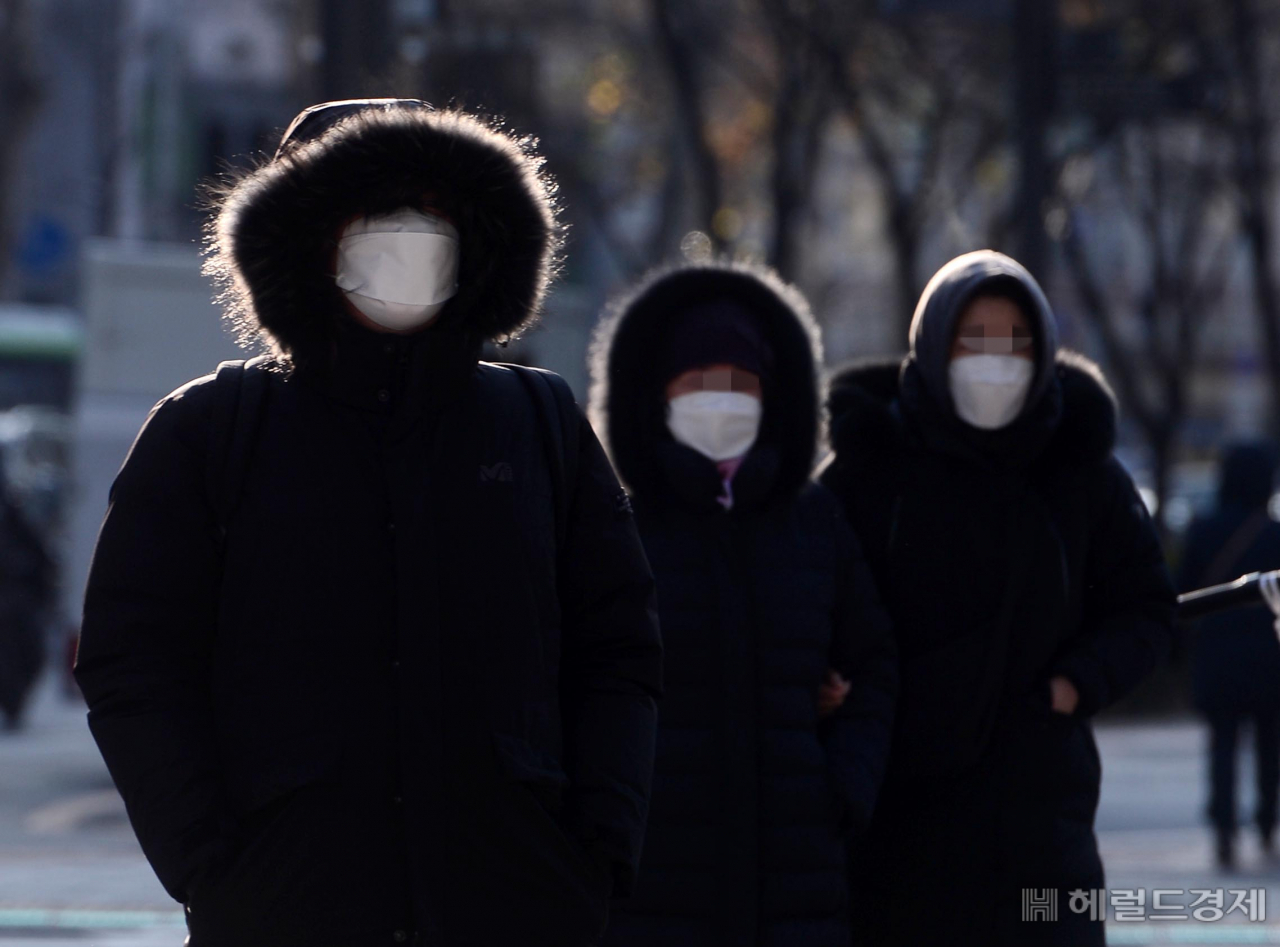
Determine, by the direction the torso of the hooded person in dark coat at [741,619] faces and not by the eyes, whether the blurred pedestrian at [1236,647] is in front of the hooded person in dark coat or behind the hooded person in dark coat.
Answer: behind

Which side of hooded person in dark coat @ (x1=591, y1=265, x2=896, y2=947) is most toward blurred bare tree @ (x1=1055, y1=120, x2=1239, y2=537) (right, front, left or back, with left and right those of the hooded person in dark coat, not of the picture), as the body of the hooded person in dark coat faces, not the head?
back

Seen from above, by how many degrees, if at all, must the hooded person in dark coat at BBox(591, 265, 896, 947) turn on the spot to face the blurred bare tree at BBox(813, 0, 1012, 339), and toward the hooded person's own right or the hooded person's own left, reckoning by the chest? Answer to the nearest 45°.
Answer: approximately 180°

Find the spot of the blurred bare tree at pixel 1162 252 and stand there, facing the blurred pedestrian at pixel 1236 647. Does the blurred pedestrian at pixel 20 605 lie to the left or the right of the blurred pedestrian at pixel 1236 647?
right

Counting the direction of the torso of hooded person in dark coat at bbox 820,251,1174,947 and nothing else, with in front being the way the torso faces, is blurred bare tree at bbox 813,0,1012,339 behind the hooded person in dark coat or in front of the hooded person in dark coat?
behind

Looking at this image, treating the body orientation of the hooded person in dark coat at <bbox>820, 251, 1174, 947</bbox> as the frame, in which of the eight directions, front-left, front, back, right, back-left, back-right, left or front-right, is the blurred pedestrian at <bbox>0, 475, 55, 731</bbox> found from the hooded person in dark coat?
back-right

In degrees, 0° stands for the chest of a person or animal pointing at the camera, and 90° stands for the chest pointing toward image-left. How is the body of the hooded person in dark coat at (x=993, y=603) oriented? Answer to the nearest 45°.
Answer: approximately 0°

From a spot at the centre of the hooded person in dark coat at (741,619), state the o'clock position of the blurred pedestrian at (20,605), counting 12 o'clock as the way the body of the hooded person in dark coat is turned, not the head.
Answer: The blurred pedestrian is roughly at 5 o'clock from the hooded person in dark coat.

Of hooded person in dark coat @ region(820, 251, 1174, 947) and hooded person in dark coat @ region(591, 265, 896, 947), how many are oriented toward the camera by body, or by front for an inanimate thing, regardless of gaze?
2

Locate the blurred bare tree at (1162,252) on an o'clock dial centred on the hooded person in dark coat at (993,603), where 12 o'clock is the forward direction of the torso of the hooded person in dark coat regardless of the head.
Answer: The blurred bare tree is roughly at 6 o'clock from the hooded person in dark coat.
